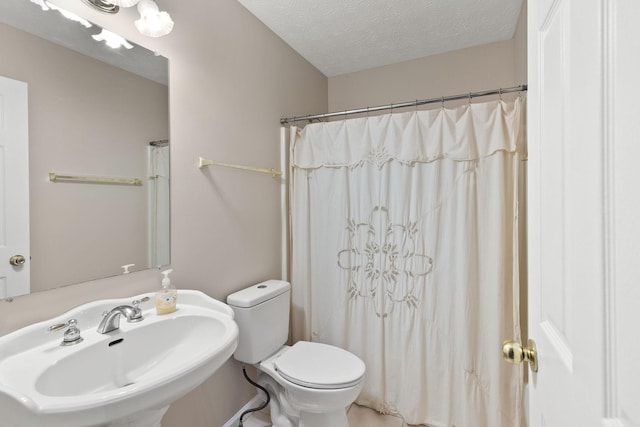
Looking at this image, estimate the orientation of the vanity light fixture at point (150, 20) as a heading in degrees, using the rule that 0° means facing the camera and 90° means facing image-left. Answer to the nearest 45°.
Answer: approximately 315°

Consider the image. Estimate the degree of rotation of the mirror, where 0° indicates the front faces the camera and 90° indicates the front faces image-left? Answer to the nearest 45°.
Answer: approximately 315°

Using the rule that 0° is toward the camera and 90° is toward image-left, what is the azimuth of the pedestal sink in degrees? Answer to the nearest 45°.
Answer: approximately 315°

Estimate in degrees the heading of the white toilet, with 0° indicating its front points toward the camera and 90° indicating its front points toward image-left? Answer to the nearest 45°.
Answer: approximately 315°

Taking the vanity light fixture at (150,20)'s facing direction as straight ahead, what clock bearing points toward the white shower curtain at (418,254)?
The white shower curtain is roughly at 11 o'clock from the vanity light fixture.

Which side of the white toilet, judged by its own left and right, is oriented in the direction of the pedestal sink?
right

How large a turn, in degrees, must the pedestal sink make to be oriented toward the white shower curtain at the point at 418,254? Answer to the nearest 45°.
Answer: approximately 45° to its left
